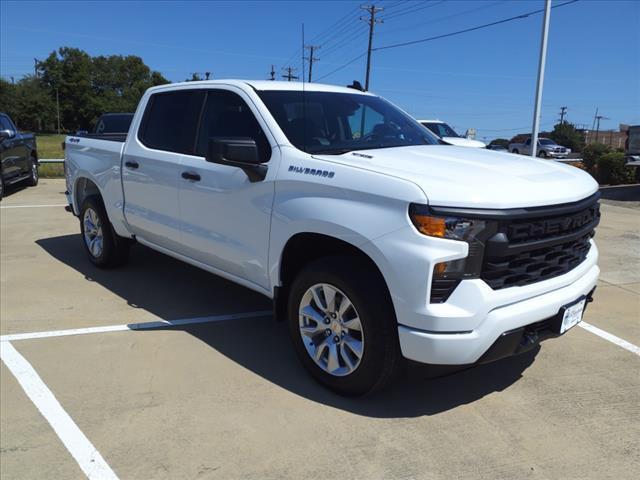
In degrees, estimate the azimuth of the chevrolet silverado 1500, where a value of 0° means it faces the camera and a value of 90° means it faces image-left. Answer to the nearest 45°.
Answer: approximately 315°

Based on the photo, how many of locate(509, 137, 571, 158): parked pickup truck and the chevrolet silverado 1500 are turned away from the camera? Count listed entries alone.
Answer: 0

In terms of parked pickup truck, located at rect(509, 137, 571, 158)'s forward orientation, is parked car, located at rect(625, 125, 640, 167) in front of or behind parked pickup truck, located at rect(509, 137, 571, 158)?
in front

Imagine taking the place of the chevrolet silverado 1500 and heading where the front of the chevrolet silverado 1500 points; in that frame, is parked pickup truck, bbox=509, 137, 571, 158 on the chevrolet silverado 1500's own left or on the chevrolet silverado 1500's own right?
on the chevrolet silverado 1500's own left

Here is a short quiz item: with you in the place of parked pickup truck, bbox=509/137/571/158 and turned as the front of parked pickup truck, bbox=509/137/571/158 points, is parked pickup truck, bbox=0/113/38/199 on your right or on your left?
on your right

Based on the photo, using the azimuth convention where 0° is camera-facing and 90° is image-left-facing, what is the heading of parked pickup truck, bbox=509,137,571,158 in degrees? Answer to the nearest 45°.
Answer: approximately 315°

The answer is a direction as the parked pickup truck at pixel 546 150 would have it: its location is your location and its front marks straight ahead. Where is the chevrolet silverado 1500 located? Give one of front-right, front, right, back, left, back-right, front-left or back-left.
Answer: front-right

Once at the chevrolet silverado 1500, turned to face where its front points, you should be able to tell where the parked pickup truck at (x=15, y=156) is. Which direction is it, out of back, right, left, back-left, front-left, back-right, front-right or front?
back
